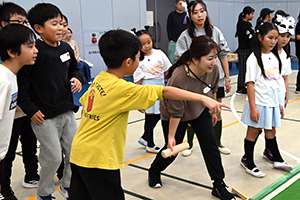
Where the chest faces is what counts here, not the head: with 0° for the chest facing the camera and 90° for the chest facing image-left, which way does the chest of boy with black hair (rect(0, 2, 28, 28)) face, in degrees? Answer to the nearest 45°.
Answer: approximately 315°

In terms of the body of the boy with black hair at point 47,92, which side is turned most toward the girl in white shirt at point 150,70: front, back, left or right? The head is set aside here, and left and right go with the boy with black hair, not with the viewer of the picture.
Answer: left

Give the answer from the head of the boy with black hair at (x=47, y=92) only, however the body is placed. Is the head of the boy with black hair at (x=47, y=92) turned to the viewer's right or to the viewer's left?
to the viewer's right

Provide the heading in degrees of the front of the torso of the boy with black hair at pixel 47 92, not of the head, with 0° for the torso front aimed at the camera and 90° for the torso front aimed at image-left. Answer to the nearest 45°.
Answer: approximately 315°

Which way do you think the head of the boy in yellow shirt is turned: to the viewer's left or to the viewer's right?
to the viewer's right

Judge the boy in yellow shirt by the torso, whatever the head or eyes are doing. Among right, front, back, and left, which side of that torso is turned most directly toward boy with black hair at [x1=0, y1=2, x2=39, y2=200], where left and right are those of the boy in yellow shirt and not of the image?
left

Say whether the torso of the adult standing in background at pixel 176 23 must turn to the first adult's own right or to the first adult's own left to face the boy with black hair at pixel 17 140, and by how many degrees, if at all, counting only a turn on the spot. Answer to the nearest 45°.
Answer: approximately 45° to the first adult's own right

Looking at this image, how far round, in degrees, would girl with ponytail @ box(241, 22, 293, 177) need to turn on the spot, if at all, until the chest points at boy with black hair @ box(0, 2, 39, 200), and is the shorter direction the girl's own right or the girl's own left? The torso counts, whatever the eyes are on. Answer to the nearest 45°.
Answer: approximately 90° to the girl's own right
